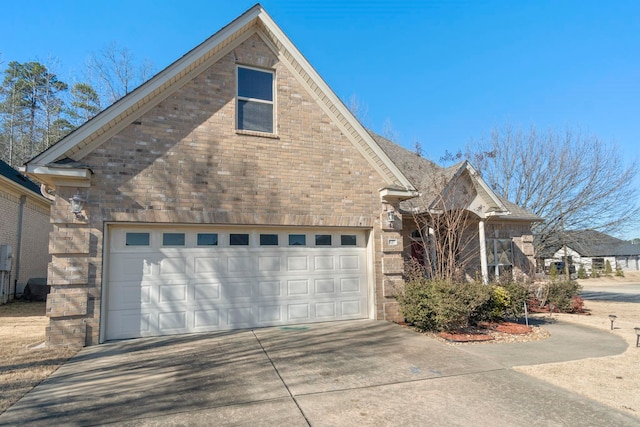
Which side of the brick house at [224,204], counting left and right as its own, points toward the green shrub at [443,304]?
left

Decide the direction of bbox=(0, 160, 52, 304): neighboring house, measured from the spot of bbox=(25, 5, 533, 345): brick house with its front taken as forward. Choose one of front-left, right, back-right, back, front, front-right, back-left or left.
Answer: back-right

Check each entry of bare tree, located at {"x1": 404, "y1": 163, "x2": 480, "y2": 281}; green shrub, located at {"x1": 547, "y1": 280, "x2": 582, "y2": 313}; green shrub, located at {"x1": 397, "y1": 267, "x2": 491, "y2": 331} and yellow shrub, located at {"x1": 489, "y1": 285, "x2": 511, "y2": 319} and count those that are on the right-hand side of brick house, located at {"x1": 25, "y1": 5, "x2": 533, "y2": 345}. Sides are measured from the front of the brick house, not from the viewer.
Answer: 0

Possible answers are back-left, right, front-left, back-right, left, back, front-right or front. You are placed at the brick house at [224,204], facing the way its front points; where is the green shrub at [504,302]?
left

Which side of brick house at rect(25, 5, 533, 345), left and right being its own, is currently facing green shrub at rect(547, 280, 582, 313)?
left

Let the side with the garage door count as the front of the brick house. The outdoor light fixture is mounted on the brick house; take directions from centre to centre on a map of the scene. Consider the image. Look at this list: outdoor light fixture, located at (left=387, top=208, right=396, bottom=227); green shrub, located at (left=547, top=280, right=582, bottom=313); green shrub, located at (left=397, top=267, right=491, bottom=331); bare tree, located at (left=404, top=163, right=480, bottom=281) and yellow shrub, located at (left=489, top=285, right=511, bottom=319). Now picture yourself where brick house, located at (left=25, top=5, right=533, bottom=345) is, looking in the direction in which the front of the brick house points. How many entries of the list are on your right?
0

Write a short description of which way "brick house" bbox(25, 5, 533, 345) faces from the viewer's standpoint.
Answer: facing the viewer

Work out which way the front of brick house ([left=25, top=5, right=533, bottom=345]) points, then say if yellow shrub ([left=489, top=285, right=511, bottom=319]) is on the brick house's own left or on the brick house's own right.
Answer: on the brick house's own left
